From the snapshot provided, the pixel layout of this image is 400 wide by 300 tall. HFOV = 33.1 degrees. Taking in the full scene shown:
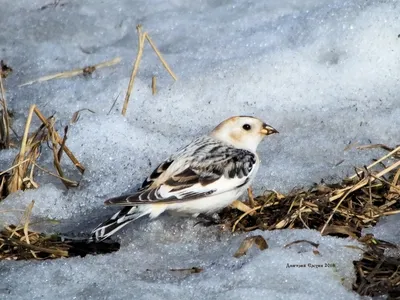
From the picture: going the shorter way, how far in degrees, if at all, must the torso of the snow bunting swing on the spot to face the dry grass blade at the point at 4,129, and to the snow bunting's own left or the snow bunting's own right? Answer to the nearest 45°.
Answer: approximately 135° to the snow bunting's own left

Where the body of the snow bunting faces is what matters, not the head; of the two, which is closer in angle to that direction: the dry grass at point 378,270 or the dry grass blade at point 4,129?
the dry grass

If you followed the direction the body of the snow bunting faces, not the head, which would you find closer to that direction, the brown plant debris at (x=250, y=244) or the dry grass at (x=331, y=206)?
the dry grass

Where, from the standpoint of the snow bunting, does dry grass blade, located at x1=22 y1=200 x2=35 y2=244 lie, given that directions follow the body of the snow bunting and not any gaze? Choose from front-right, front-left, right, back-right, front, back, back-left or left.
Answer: back

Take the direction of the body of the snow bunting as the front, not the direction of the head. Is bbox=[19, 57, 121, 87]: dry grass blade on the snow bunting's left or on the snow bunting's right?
on the snow bunting's left

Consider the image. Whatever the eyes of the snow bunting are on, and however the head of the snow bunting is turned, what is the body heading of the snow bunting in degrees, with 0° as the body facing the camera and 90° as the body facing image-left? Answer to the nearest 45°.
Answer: approximately 270°

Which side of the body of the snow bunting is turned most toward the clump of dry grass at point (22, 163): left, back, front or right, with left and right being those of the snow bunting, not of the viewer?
back

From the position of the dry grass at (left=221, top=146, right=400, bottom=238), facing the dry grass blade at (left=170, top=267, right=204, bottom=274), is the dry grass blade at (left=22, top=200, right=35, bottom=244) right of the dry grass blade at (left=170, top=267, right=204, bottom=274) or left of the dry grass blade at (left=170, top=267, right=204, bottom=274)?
right
